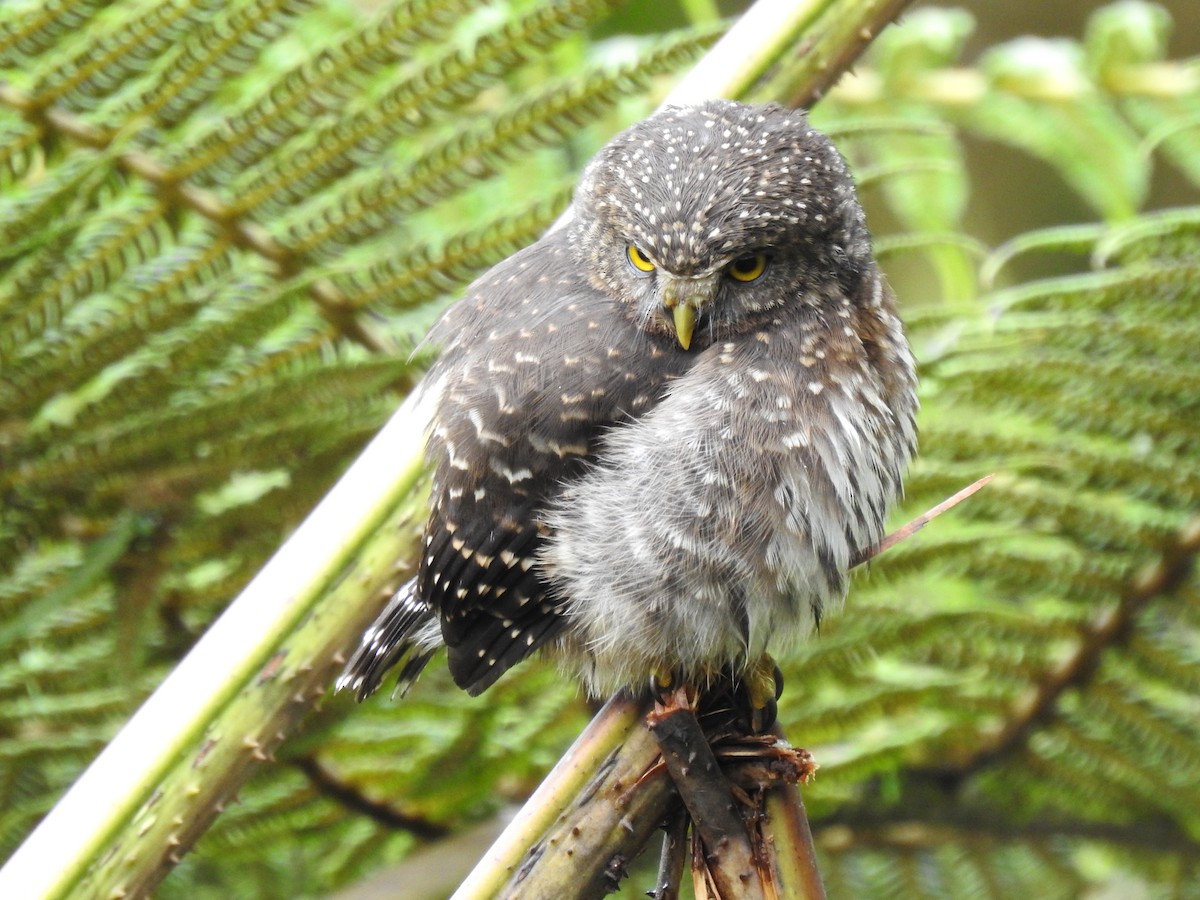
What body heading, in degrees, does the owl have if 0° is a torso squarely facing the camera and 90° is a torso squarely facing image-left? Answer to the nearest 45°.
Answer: approximately 315°

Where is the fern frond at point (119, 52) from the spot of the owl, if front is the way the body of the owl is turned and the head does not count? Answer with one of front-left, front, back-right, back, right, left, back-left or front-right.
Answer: back

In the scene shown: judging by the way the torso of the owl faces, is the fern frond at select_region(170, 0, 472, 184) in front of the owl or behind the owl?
behind
